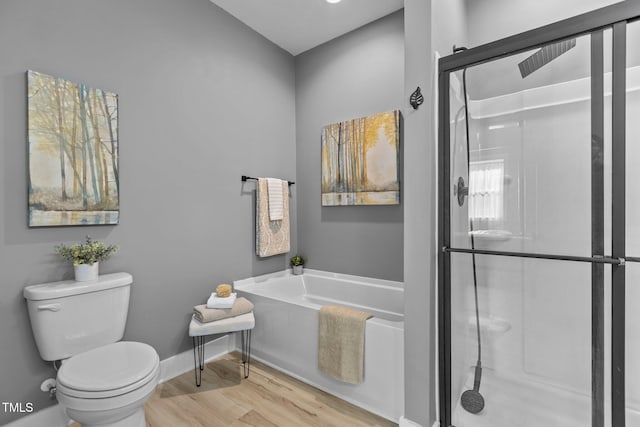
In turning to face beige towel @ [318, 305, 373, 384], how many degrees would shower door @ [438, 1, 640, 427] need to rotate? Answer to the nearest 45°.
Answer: approximately 45° to its right

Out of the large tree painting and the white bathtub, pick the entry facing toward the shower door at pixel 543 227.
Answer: the large tree painting

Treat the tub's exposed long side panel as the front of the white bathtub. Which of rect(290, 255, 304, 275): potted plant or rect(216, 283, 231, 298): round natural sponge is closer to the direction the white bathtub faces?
the round natural sponge

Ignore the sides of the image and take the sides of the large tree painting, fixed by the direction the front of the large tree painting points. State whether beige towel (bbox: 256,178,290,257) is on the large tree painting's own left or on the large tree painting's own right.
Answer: on the large tree painting's own left

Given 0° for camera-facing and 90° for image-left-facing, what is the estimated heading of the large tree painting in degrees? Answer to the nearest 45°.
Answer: approximately 315°

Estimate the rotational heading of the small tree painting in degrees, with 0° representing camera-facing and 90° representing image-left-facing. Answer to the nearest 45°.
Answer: approximately 45°

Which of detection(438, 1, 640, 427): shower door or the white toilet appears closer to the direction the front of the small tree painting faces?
the white toilet

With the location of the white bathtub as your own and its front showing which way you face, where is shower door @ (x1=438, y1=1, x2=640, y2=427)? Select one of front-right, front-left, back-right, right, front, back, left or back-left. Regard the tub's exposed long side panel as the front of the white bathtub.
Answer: left
